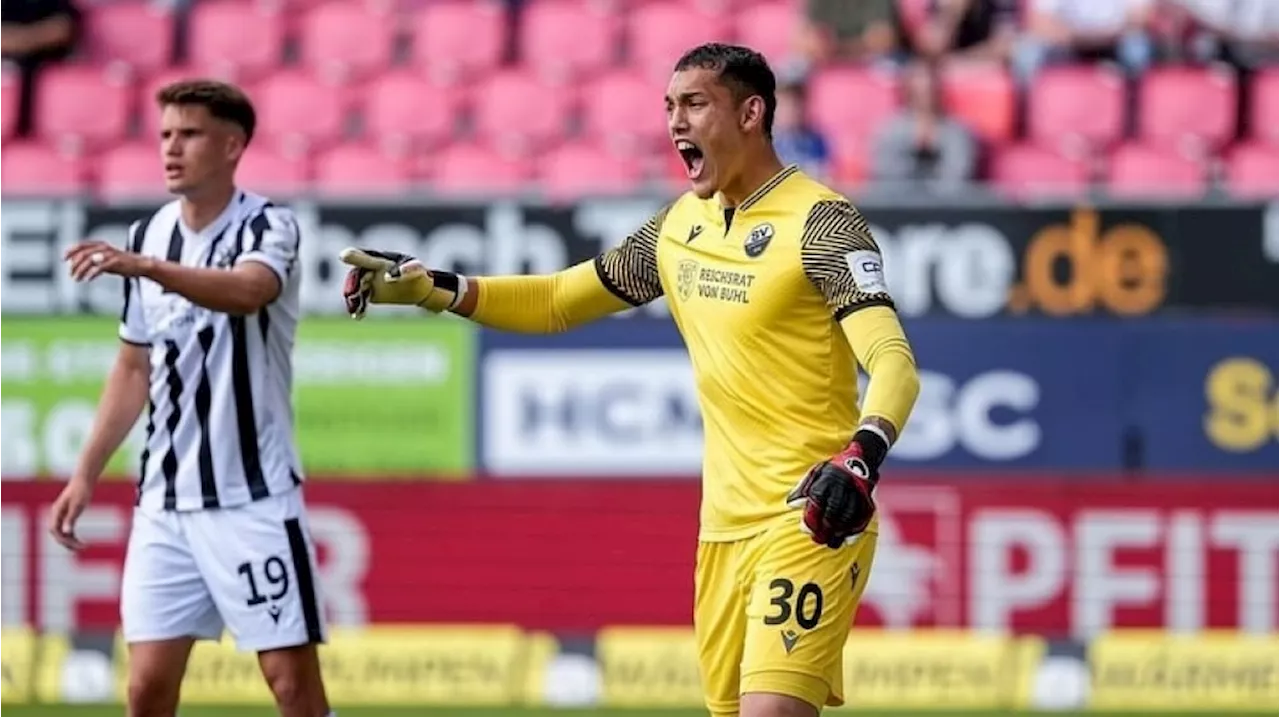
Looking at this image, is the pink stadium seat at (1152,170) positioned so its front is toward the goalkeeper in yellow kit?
yes

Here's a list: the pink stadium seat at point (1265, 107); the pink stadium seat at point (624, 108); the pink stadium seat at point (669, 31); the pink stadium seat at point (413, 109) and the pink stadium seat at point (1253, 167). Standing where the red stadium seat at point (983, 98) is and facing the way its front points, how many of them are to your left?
2

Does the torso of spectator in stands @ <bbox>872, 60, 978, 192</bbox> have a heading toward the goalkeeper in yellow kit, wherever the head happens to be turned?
yes

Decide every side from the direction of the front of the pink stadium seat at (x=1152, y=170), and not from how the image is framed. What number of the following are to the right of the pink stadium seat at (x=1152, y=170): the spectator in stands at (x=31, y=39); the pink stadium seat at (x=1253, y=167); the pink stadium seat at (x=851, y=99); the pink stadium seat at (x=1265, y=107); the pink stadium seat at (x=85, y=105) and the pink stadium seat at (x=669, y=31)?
4

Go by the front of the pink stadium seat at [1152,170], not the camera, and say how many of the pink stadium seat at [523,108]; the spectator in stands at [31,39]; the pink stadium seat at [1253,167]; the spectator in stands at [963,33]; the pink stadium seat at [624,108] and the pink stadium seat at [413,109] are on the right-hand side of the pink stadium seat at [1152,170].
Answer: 5

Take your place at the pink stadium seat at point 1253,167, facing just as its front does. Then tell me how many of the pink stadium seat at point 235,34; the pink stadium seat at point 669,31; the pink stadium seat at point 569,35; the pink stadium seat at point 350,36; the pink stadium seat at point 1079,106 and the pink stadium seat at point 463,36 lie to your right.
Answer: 6

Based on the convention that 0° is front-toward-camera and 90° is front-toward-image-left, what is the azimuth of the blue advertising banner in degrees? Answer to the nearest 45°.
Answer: approximately 0°

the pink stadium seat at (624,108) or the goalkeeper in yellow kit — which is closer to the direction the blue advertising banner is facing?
the goalkeeper in yellow kit
